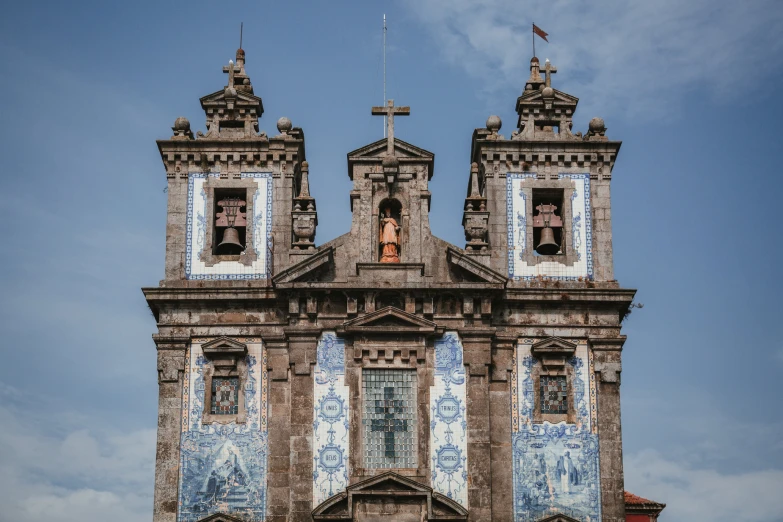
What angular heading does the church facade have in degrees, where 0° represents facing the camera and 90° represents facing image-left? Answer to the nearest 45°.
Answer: approximately 0°

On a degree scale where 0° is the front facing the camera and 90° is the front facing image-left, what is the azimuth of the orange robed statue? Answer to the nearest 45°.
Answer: approximately 0°
